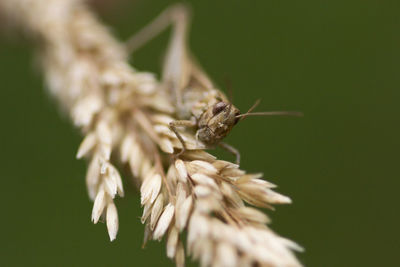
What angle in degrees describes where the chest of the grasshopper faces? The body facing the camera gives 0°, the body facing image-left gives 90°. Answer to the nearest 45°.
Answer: approximately 315°
